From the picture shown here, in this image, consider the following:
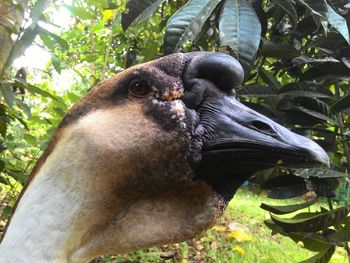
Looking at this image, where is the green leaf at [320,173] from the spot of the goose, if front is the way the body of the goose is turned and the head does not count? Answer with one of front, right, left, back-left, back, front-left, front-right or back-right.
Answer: front-left

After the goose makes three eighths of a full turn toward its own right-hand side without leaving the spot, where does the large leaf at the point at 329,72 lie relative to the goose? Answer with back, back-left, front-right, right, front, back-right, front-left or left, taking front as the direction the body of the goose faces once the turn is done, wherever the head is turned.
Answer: back

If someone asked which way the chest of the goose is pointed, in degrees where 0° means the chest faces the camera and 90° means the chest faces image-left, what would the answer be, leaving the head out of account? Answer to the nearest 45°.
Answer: approximately 270°

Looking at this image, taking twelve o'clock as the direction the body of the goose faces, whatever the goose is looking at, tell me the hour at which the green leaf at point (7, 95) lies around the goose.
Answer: The green leaf is roughly at 8 o'clock from the goose.

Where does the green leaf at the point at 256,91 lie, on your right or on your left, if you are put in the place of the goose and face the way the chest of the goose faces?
on your left
